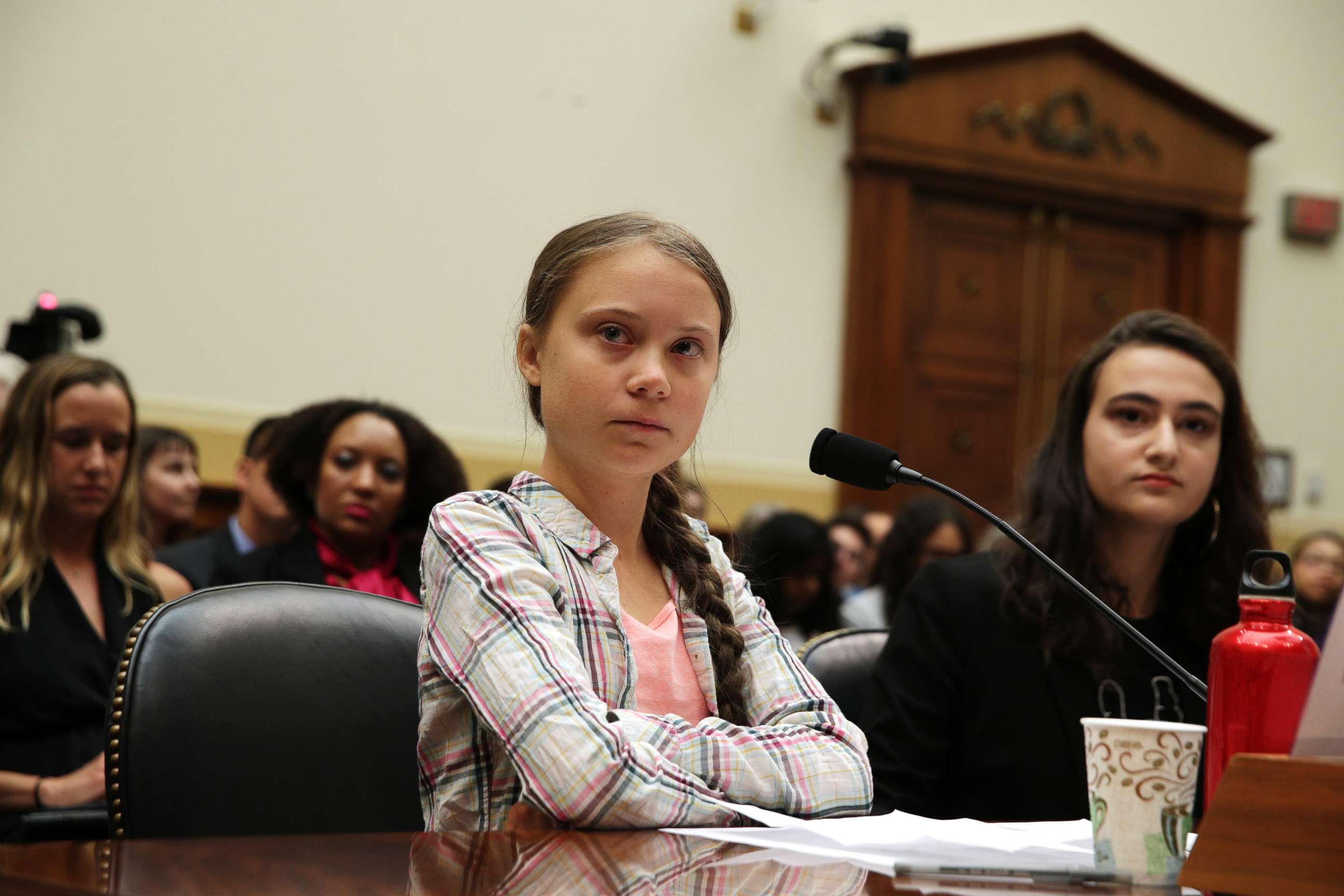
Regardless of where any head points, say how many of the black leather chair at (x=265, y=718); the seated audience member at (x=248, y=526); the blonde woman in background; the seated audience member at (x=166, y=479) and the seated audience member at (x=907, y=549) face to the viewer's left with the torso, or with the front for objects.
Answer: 0

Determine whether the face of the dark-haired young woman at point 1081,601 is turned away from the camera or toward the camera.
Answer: toward the camera

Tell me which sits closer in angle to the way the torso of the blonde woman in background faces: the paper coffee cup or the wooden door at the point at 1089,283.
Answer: the paper coffee cup

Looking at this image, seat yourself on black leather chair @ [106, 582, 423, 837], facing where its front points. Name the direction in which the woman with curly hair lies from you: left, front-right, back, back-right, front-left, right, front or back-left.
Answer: back-left

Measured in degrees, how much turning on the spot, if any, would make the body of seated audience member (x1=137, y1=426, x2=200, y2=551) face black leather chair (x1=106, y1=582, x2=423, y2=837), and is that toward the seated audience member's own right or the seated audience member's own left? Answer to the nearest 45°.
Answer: approximately 45° to the seated audience member's own right

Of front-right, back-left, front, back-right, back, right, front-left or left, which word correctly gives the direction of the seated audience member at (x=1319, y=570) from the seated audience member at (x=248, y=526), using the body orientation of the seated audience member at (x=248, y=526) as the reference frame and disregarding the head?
front-left

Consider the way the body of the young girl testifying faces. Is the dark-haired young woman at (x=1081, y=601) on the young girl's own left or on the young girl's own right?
on the young girl's own left

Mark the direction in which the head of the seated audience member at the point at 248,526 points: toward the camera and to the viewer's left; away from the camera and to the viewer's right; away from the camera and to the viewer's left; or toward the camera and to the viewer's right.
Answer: toward the camera and to the viewer's right

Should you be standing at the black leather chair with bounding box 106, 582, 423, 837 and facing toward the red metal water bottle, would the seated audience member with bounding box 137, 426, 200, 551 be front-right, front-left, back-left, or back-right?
back-left

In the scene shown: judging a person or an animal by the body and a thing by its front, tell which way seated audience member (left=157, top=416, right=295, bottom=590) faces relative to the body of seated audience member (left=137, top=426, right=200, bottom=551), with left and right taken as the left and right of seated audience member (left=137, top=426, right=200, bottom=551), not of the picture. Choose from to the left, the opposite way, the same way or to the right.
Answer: the same way

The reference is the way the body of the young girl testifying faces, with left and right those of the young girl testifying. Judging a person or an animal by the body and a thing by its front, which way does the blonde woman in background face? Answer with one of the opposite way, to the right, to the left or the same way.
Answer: the same way

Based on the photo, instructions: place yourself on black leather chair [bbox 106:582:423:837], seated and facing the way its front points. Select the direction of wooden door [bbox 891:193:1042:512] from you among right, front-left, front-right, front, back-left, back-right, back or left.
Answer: left

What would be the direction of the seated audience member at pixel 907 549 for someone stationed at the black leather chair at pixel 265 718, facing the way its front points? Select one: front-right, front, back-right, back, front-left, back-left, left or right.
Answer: left

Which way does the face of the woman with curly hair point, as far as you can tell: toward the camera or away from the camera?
toward the camera

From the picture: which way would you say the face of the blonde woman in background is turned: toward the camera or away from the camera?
toward the camera

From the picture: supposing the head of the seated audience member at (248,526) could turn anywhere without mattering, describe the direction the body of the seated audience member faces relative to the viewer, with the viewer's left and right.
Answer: facing the viewer and to the right of the viewer

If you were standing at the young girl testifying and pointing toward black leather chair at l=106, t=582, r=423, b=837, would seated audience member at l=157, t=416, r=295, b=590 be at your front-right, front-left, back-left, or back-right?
front-right

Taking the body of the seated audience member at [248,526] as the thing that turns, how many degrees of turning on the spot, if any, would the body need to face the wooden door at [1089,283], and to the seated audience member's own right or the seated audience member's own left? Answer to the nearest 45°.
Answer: approximately 90° to the seated audience member's own left

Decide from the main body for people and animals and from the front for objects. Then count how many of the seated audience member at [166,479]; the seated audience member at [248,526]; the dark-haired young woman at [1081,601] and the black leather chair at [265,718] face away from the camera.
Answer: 0

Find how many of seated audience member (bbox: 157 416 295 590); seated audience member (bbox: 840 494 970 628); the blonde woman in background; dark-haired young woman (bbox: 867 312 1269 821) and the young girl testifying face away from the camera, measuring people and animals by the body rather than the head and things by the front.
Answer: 0

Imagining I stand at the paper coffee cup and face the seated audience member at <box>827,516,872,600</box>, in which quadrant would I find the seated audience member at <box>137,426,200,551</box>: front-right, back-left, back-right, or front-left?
front-left
